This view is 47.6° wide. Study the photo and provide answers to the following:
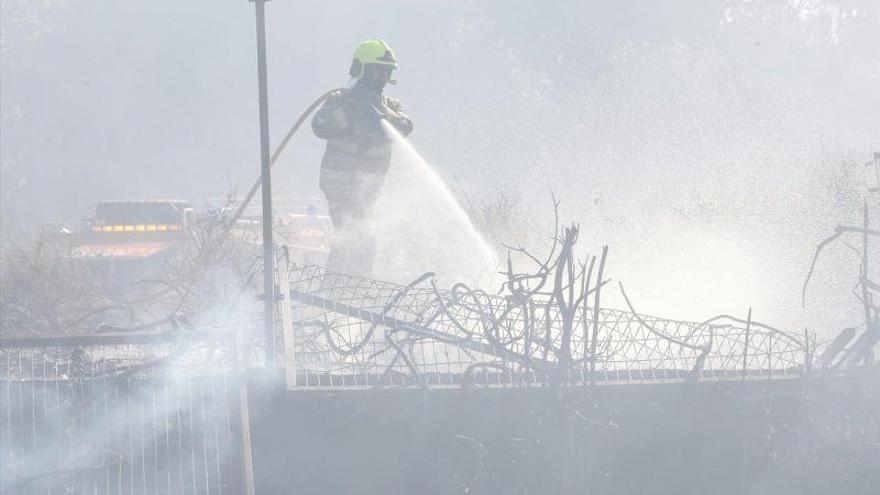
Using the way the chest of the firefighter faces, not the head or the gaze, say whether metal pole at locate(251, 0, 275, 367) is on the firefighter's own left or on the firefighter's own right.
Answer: on the firefighter's own right

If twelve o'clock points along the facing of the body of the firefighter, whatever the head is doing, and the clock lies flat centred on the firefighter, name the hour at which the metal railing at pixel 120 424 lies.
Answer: The metal railing is roughly at 2 o'clock from the firefighter.

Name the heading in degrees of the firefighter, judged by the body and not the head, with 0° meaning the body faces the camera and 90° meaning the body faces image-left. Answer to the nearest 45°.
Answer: approximately 315°

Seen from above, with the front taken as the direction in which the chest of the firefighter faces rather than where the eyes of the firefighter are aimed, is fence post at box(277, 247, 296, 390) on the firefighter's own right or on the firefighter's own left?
on the firefighter's own right
